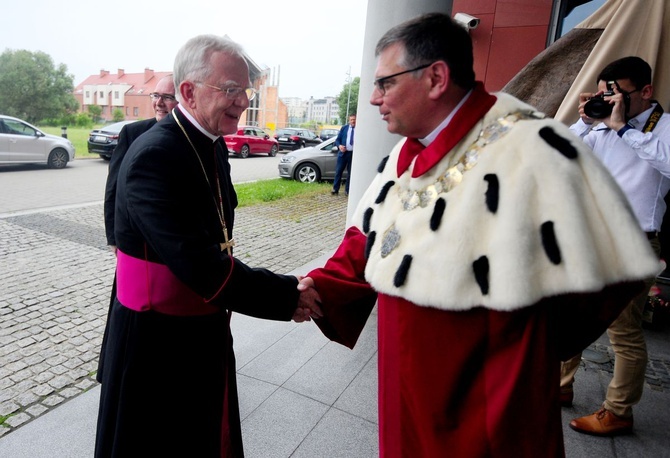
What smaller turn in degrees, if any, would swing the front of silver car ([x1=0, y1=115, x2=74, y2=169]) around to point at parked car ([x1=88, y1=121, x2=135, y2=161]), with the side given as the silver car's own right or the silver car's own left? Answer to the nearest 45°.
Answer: approximately 45° to the silver car's own left

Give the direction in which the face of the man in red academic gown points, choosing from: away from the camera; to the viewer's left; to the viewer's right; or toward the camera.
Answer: to the viewer's left

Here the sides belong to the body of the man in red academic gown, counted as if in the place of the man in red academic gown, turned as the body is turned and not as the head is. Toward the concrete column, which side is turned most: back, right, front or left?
right

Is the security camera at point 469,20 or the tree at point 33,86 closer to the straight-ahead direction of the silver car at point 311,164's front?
the tree

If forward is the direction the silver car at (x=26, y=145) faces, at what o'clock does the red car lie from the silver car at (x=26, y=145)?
The red car is roughly at 11 o'clock from the silver car.

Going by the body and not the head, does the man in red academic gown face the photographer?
no

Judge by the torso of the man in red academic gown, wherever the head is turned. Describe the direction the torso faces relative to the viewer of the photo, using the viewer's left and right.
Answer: facing the viewer and to the left of the viewer

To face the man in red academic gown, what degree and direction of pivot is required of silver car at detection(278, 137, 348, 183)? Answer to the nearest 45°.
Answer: approximately 90° to its left

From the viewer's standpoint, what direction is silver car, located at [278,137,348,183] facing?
to the viewer's left

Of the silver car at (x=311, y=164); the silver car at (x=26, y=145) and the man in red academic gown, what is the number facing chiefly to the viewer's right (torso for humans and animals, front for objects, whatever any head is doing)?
1

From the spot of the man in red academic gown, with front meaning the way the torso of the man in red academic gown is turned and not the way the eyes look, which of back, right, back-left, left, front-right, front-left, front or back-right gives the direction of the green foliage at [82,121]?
right
